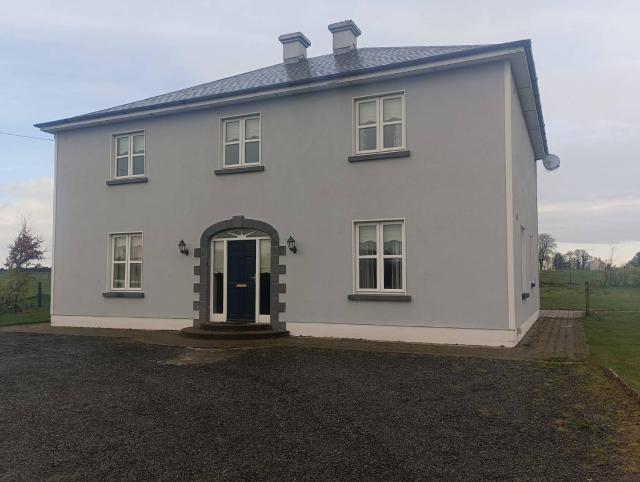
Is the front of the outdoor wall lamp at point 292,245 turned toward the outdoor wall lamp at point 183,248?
no

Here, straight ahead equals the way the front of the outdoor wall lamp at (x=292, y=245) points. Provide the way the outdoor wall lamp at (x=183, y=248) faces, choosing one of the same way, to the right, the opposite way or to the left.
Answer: the same way

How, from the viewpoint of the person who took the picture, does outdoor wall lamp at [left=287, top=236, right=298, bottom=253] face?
facing the viewer and to the left of the viewer

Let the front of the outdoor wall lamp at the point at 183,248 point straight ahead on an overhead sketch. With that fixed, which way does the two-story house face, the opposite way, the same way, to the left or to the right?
the same way

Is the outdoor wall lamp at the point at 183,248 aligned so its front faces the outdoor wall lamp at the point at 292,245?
no

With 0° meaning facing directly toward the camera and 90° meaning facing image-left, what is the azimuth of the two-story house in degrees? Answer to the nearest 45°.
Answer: approximately 45°

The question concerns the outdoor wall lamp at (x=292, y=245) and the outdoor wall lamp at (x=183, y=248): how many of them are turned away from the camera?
0

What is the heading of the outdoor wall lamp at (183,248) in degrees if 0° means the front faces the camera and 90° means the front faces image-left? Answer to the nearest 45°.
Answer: approximately 45°
